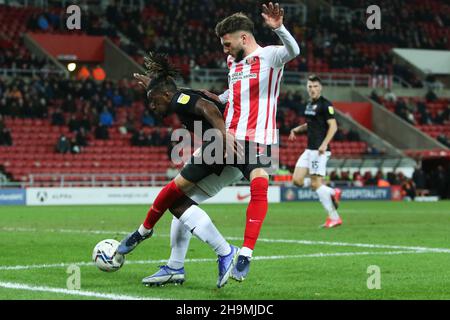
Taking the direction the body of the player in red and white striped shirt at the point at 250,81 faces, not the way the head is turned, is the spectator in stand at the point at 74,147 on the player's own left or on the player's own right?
on the player's own right

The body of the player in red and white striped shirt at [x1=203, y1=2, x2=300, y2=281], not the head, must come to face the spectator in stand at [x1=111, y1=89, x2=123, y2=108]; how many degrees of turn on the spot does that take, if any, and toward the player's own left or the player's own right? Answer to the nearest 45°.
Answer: approximately 135° to the player's own right

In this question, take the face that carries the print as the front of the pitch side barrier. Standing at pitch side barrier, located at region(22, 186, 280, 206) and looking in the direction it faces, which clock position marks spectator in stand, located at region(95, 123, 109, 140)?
The spectator in stand is roughly at 6 o'clock from the pitch side barrier.

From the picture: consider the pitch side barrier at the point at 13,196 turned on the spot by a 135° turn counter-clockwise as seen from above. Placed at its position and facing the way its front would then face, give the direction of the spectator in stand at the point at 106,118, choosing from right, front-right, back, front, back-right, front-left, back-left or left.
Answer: front

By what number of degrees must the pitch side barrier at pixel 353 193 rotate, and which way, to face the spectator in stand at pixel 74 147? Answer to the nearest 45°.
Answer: approximately 90° to its right

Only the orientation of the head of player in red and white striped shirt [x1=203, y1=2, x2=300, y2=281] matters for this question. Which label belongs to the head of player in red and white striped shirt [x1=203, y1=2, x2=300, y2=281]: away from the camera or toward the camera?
toward the camera

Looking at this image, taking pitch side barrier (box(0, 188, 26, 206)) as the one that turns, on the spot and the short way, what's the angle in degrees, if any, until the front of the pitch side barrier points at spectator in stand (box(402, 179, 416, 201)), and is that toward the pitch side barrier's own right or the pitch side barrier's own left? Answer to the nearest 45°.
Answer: approximately 90° to the pitch side barrier's own left

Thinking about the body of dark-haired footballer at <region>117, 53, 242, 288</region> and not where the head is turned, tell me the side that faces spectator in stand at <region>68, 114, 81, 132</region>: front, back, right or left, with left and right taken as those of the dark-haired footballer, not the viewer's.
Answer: right

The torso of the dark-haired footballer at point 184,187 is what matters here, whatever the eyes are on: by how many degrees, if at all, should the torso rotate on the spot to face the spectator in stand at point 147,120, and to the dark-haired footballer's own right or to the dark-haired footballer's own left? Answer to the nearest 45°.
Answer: approximately 90° to the dark-haired footballer's own right

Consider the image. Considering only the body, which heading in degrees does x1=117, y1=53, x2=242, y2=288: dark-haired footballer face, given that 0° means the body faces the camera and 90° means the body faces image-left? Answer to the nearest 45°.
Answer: approximately 90°

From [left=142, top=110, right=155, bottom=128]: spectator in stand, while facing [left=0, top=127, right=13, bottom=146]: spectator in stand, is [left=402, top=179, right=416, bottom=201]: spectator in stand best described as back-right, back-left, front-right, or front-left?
back-left

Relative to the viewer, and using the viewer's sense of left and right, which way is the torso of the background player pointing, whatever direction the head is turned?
facing the viewer and to the left of the viewer

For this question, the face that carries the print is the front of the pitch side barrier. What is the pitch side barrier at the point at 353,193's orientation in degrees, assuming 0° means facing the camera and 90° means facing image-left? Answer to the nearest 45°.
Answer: approximately 0°

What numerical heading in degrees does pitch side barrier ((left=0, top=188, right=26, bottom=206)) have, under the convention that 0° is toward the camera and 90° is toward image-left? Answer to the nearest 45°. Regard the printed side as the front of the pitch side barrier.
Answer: approximately 0°
